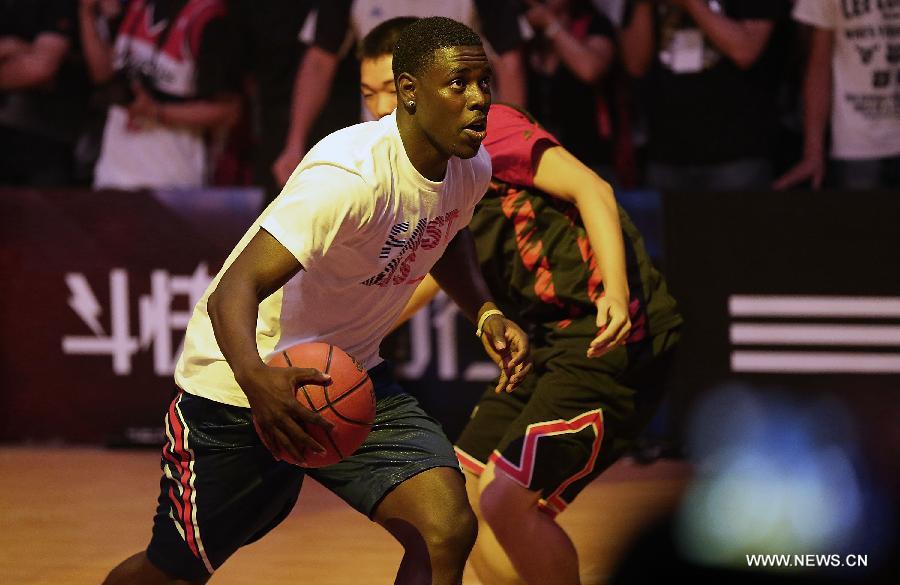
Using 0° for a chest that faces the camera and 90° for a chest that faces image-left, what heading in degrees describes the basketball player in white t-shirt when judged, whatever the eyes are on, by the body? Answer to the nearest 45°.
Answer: approximately 315°

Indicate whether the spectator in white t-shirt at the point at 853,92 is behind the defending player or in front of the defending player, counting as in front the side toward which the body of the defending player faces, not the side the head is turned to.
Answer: behind

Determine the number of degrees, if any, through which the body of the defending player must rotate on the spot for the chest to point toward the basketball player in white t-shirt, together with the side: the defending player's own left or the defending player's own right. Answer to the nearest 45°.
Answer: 0° — they already face them

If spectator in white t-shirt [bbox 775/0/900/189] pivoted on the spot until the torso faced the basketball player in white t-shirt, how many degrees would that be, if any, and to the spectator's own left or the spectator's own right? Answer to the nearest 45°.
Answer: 0° — they already face them

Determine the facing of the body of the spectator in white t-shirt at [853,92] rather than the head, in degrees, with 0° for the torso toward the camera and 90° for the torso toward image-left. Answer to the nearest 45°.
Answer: approximately 0°

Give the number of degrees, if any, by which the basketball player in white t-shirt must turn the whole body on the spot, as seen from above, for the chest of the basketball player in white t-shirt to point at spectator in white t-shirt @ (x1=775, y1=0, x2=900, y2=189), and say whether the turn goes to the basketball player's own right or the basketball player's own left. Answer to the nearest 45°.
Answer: approximately 90° to the basketball player's own left

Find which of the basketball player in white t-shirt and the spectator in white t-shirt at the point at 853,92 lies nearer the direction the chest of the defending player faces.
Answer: the basketball player in white t-shirt
